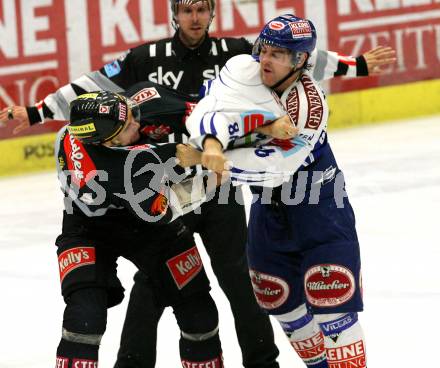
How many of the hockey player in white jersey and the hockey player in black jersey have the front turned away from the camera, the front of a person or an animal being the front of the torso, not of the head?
0

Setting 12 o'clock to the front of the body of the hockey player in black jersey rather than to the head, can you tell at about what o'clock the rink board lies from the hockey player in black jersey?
The rink board is roughly at 8 o'clock from the hockey player in black jersey.

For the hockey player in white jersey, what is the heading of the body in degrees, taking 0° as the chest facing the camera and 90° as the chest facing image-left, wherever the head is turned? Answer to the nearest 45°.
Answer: approximately 45°

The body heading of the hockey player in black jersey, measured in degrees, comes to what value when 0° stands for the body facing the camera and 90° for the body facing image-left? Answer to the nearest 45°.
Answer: approximately 315°

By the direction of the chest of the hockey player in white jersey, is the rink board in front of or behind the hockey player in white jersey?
behind

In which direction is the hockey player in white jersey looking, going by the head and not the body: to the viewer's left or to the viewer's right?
to the viewer's left
